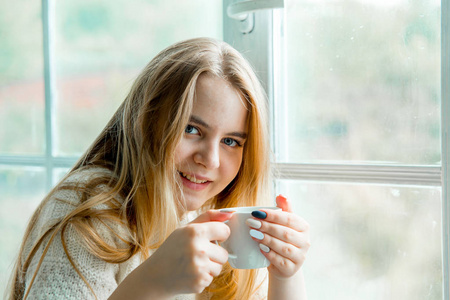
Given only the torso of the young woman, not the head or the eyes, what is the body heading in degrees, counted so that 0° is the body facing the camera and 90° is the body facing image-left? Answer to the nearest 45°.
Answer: approximately 315°

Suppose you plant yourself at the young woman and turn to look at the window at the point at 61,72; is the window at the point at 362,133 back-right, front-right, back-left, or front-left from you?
back-right

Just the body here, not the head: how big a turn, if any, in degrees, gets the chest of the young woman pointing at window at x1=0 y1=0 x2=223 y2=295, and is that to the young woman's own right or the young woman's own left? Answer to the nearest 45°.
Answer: approximately 180°

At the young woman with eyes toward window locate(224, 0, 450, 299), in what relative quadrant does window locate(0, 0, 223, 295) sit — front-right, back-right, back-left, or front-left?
front-left
